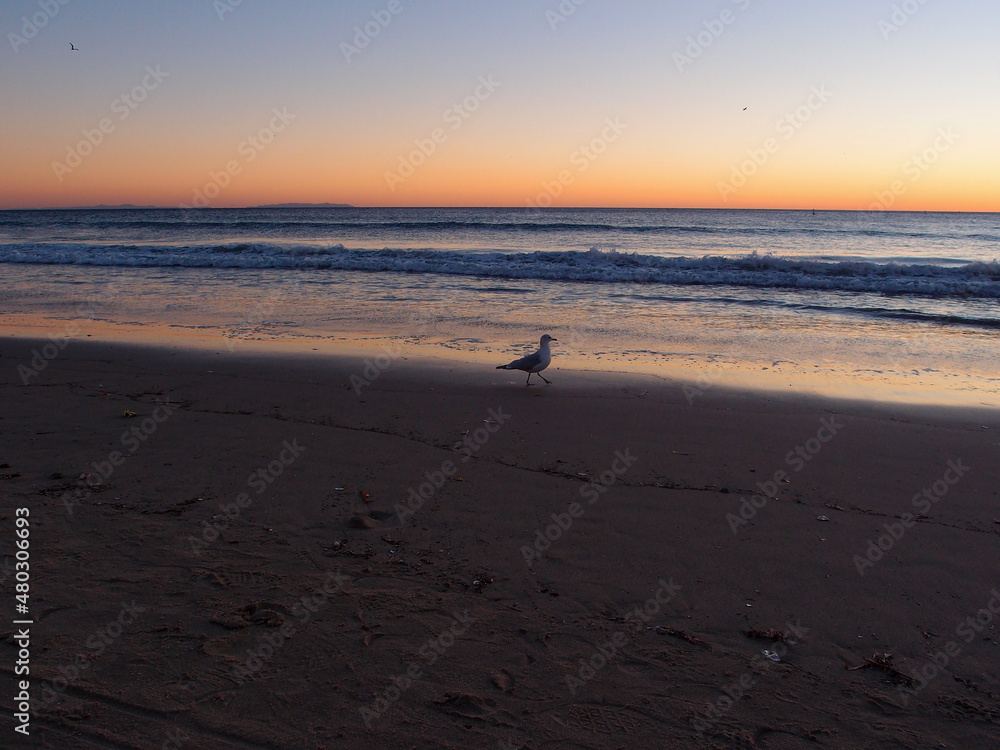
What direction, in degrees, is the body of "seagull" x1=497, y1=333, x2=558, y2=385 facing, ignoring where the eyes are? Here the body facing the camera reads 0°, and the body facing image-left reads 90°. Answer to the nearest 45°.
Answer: approximately 270°
